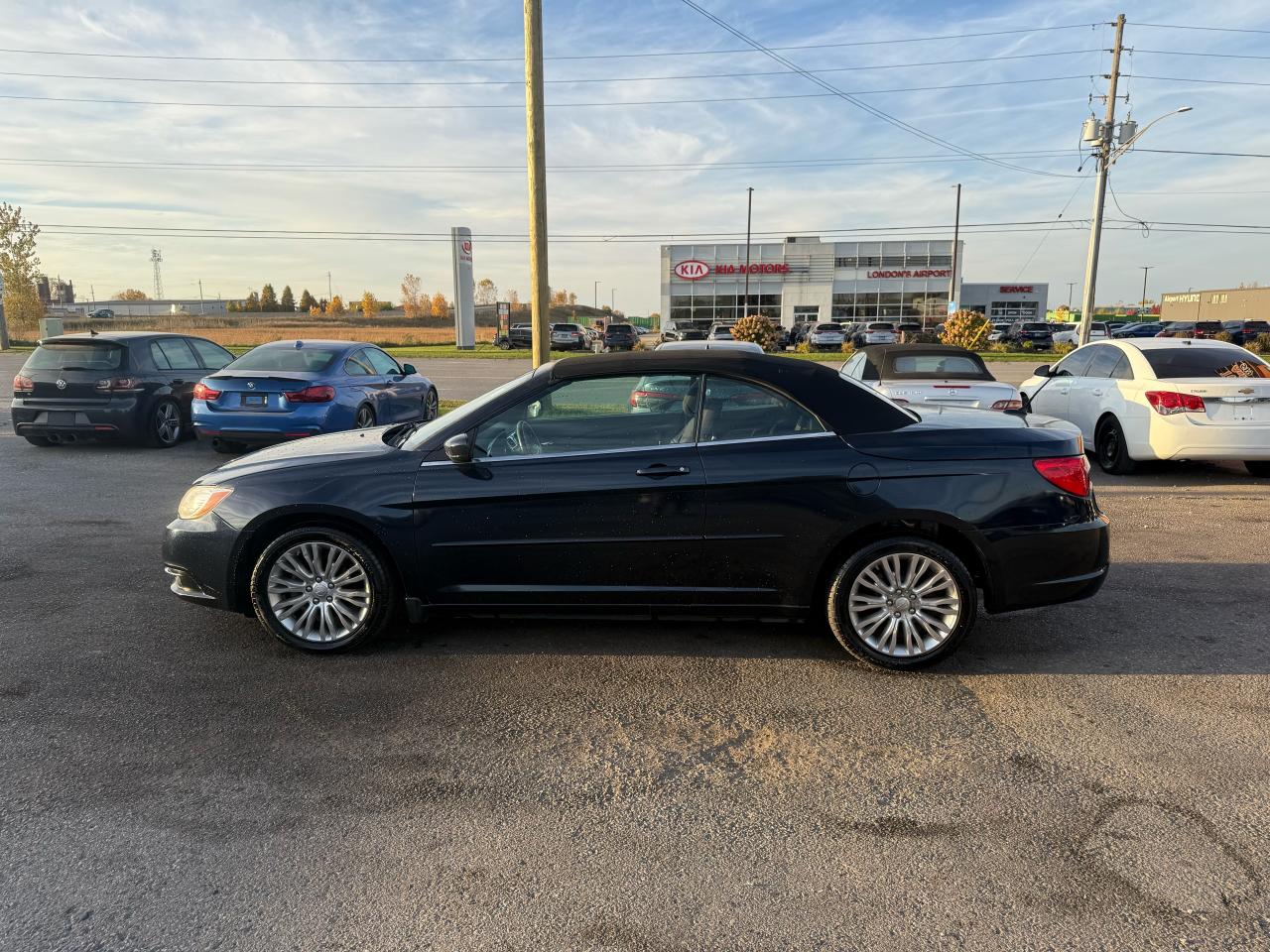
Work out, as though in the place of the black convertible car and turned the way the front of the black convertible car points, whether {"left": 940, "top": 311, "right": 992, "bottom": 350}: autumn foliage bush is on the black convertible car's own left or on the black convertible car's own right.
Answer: on the black convertible car's own right

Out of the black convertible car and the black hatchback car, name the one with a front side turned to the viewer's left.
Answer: the black convertible car

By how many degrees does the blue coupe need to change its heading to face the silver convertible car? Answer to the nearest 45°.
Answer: approximately 45° to its right

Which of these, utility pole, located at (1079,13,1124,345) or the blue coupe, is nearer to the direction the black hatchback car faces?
the utility pole

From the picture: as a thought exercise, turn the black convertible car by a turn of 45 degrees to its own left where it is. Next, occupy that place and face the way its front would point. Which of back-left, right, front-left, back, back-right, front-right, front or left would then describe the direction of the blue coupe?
right

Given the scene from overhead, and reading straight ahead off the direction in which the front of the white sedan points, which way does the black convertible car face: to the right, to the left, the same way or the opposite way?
to the left

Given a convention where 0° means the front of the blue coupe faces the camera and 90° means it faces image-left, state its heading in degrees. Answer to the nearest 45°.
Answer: approximately 225°

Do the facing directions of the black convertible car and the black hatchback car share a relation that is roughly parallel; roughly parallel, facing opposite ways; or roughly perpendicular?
roughly perpendicular

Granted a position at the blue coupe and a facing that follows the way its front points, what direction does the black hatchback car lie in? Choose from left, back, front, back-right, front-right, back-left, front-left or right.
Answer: left

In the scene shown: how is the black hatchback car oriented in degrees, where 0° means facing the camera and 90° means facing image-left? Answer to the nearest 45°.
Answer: approximately 225°

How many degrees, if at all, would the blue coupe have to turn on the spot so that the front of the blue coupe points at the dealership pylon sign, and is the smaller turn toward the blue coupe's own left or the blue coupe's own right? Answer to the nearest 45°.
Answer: approximately 45° to the blue coupe's own left

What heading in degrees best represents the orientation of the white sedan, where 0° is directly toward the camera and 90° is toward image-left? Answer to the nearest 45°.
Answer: approximately 135°

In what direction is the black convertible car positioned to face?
to the viewer's left

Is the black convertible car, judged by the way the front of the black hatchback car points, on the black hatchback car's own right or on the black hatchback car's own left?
on the black hatchback car's own right

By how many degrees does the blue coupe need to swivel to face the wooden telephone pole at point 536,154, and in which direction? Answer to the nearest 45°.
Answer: approximately 45° to its right

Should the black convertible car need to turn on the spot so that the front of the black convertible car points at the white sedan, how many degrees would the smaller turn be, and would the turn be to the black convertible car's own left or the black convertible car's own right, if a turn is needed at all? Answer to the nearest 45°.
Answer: approximately 135° to the black convertible car's own right

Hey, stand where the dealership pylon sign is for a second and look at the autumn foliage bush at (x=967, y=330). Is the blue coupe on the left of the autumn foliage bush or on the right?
right
